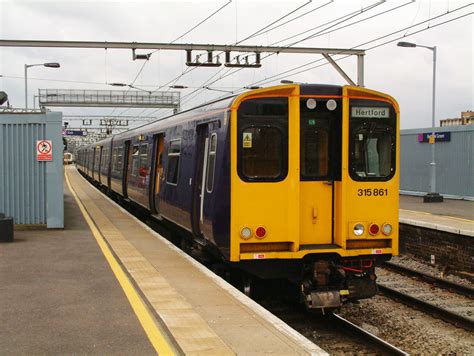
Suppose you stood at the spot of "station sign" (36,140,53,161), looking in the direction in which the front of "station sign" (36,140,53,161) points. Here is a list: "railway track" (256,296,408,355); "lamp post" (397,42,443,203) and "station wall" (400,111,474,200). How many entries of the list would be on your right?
0

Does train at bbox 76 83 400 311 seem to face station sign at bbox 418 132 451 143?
no

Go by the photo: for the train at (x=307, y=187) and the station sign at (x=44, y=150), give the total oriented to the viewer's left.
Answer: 0

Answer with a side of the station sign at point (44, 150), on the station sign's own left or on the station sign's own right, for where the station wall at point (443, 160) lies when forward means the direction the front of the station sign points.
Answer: on the station sign's own left

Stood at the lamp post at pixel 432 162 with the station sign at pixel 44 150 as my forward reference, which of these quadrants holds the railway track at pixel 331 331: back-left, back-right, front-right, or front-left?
front-left

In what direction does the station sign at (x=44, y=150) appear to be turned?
toward the camera

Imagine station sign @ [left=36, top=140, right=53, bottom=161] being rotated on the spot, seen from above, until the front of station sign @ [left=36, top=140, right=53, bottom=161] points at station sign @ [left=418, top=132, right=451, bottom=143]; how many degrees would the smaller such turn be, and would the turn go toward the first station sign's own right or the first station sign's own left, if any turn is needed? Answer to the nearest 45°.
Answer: approximately 135° to the first station sign's own left

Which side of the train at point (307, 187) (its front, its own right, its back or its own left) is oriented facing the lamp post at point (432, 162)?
left

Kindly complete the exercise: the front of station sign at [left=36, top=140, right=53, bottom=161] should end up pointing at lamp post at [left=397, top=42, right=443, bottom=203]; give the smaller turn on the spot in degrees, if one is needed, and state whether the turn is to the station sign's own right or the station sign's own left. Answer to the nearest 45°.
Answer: approximately 90° to the station sign's own left
